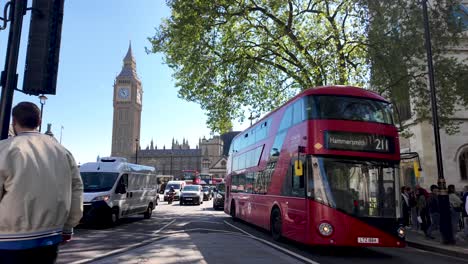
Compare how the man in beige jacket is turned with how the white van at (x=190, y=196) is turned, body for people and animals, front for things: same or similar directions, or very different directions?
very different directions

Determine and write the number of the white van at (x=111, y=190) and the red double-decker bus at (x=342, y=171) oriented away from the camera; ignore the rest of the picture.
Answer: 0

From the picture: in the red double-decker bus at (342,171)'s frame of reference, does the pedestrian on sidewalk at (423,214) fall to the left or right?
on its left

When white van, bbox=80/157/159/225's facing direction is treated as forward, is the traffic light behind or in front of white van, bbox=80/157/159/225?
in front

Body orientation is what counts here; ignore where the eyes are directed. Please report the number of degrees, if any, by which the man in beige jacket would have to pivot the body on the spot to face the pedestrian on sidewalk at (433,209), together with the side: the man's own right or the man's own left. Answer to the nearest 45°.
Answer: approximately 45° to the man's own right

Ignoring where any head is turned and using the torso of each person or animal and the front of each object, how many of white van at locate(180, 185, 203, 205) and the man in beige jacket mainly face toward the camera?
1

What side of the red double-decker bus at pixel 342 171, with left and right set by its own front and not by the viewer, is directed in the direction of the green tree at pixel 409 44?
left

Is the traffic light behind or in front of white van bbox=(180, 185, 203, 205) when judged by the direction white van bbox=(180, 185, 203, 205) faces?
in front

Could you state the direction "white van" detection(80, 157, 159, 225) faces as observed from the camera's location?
facing the viewer and to the left of the viewer

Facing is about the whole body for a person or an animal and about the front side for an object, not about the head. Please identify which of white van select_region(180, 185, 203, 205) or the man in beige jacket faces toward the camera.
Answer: the white van

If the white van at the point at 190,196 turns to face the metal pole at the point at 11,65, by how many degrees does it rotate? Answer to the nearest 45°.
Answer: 0° — it already faces it

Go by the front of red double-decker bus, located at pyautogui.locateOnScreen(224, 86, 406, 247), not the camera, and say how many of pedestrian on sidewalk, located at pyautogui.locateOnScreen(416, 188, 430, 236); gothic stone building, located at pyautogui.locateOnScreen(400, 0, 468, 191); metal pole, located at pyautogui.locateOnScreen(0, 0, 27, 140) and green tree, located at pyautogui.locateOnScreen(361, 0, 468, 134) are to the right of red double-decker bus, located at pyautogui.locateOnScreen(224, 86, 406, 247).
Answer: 1

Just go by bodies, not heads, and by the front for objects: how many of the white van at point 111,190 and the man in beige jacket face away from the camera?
1

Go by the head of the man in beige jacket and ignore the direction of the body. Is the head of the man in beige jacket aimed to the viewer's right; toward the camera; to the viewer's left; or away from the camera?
away from the camera

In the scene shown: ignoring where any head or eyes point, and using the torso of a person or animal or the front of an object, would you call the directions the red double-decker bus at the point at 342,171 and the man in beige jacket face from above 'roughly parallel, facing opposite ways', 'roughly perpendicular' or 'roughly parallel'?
roughly parallel, facing opposite ways

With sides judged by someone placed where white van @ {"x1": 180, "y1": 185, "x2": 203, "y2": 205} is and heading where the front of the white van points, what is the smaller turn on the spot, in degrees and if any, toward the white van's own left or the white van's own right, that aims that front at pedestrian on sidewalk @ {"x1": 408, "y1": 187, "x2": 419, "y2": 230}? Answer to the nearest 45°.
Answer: approximately 45° to the white van's own left

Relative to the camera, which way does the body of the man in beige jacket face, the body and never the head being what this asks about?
away from the camera

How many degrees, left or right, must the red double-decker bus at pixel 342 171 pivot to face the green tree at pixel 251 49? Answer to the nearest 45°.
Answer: approximately 135° to its left

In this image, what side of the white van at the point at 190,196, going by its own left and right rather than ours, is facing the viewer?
front
